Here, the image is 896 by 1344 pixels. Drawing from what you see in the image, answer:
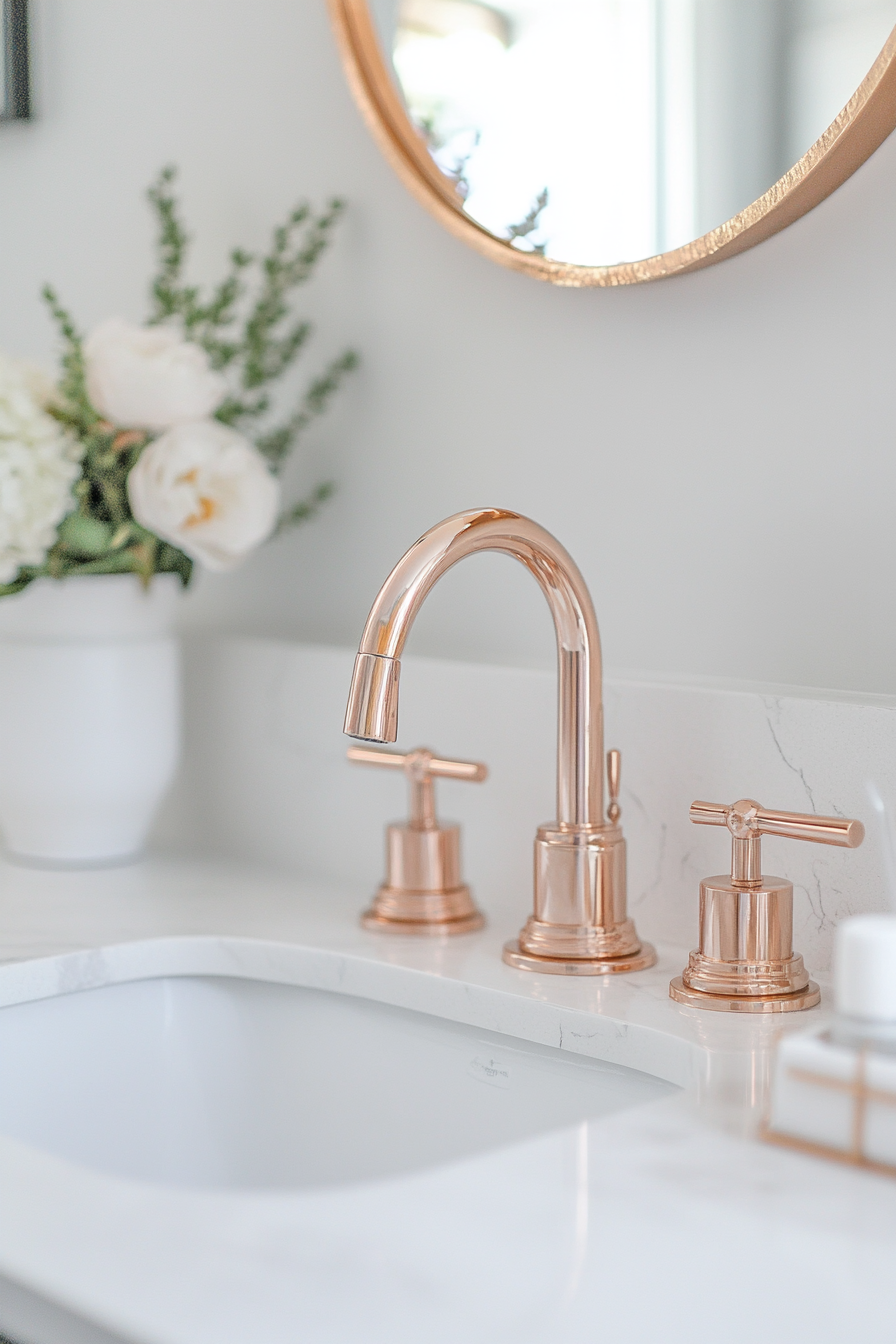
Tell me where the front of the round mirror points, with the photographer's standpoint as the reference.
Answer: facing the viewer and to the left of the viewer
